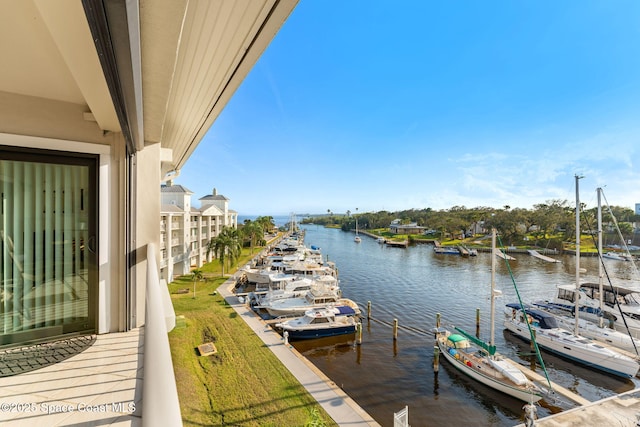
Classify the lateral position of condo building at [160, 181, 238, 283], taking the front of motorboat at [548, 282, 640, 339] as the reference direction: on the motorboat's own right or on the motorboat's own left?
on the motorboat's own right

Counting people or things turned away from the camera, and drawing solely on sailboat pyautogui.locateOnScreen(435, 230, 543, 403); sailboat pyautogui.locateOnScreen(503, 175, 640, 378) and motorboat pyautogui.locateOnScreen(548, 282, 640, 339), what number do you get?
0

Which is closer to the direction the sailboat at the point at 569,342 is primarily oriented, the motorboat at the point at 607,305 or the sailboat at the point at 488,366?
the sailboat

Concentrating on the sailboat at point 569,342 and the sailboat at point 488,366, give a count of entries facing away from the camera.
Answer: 0

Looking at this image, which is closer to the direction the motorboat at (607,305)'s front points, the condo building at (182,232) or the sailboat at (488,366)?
the sailboat

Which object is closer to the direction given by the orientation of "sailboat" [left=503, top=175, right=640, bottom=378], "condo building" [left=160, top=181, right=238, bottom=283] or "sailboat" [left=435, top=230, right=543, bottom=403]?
the sailboat
